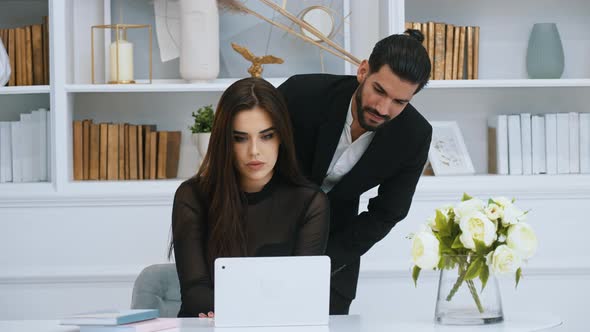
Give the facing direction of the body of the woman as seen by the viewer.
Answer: toward the camera

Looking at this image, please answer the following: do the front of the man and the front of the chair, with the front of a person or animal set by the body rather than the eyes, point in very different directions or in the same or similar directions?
same or similar directions

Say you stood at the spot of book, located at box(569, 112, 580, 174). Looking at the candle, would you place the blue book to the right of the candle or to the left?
left

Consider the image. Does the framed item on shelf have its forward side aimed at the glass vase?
yes

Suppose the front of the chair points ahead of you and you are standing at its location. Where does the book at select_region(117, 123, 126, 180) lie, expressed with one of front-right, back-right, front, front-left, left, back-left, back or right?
back

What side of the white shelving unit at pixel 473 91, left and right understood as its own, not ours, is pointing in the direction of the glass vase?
front

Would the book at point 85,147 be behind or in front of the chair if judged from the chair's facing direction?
behind

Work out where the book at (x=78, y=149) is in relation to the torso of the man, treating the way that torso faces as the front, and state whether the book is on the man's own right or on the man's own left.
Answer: on the man's own right

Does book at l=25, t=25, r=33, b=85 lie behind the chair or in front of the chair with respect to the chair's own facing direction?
behind

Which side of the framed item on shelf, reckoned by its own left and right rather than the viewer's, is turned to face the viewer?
front

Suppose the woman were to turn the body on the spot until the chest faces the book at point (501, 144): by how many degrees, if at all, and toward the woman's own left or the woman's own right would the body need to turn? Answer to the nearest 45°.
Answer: approximately 135° to the woman's own left

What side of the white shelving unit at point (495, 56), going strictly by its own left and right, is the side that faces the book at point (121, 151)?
right

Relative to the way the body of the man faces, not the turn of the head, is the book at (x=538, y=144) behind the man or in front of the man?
behind

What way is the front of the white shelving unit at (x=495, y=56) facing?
toward the camera
